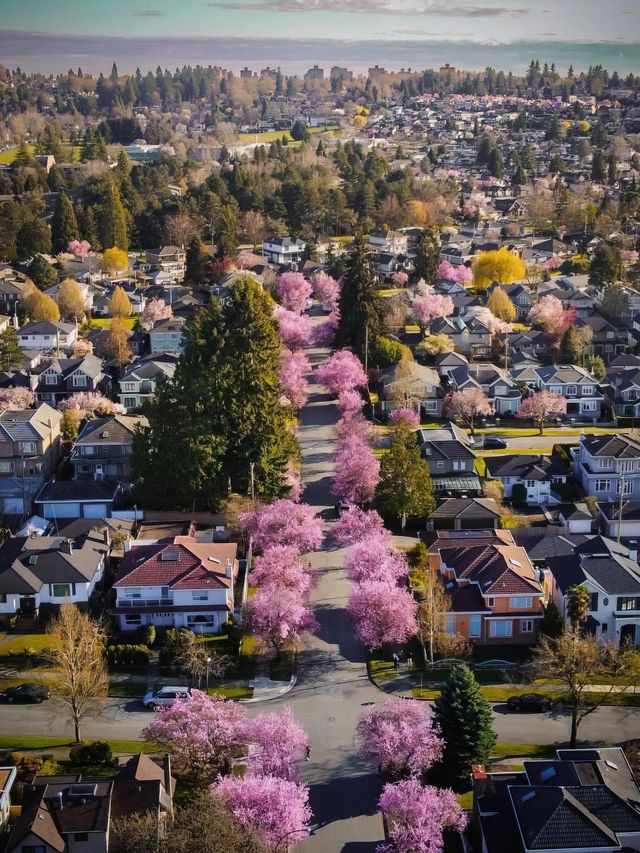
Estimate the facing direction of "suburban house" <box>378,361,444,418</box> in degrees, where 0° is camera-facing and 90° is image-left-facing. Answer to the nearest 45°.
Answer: approximately 0°

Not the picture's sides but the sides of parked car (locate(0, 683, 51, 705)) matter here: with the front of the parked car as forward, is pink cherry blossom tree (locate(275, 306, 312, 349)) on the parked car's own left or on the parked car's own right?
on the parked car's own right

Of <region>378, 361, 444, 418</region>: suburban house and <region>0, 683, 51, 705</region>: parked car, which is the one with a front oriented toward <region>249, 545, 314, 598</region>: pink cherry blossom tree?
the suburban house

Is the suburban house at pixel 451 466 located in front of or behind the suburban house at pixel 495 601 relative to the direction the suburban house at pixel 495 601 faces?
behind

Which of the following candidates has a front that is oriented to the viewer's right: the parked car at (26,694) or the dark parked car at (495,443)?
the dark parked car

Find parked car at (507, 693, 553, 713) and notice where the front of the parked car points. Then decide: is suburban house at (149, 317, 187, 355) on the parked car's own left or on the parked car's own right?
on the parked car's own right

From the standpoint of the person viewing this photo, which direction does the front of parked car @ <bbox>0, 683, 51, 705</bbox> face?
facing to the left of the viewer

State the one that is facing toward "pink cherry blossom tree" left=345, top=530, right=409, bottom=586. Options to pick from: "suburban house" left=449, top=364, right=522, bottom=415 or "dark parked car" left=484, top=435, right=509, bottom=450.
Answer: the suburban house

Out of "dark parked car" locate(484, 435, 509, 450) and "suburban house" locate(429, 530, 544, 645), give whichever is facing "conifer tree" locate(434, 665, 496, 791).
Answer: the suburban house

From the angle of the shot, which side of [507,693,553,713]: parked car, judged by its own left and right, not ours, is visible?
left

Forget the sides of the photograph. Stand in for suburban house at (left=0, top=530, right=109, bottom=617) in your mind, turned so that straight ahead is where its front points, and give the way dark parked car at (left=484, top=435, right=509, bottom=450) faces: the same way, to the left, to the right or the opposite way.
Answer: to the left

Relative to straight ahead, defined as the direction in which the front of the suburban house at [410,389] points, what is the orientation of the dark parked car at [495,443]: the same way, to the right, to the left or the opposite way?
to the left
